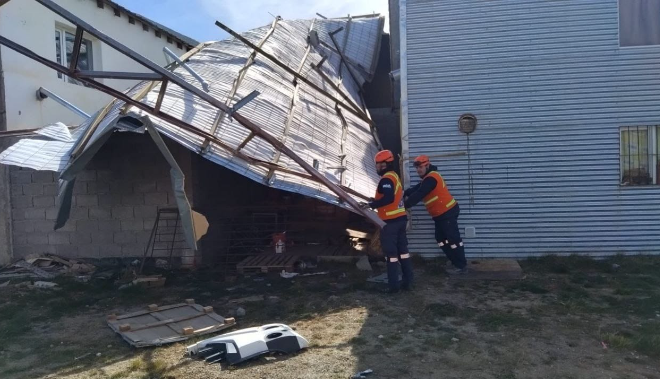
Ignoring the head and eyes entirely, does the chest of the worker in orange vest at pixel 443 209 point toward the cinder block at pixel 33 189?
yes

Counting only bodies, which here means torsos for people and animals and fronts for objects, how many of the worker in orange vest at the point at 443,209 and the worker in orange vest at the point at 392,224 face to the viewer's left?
2

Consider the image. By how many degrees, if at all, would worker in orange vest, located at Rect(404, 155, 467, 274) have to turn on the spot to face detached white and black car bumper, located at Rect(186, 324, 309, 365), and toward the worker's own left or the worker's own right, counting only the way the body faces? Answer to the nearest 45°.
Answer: approximately 45° to the worker's own left

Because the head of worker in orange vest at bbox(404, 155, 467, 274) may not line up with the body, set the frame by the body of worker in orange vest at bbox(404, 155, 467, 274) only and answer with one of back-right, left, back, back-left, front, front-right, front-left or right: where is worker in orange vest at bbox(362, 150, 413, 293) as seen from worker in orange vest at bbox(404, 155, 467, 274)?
front-left

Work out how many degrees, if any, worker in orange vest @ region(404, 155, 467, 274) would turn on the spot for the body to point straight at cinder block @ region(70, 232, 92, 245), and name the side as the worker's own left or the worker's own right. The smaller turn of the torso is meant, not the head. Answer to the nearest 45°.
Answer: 0° — they already face it

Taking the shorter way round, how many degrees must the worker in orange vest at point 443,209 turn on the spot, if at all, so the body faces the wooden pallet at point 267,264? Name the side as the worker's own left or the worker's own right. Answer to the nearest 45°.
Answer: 0° — they already face it

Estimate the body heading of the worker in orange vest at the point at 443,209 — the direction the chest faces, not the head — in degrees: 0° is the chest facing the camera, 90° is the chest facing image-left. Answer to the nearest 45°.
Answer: approximately 90°

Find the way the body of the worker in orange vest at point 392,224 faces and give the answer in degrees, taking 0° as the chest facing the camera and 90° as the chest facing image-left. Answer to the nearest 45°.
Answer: approximately 90°
